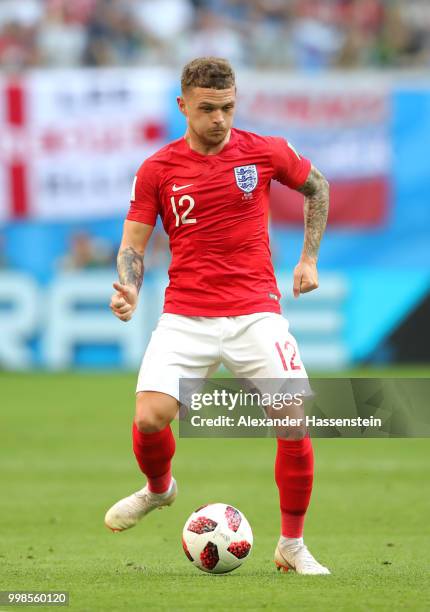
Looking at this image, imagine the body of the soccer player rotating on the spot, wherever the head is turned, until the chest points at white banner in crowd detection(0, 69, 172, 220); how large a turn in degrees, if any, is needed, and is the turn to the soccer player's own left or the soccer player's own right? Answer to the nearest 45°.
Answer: approximately 180°

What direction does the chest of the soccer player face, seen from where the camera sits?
toward the camera

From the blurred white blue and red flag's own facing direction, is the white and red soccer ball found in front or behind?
in front

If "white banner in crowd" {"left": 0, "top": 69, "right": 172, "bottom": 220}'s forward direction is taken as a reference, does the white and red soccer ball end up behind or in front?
in front

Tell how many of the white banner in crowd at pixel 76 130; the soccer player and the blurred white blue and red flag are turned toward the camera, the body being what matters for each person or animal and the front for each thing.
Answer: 3

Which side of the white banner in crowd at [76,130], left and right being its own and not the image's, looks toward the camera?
front

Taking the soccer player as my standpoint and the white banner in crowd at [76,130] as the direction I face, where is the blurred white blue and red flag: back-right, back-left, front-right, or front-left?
front-right

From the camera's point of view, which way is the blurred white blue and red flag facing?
toward the camera

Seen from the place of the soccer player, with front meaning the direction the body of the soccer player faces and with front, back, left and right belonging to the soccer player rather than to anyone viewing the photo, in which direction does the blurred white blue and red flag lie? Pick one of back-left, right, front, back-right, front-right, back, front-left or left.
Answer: back

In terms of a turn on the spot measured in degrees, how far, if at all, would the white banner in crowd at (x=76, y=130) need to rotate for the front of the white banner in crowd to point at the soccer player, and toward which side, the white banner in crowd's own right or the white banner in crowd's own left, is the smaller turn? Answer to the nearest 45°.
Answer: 0° — it already faces them
